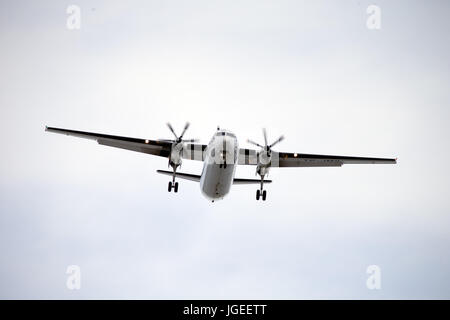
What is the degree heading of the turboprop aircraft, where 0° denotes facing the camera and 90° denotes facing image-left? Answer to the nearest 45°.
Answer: approximately 0°
